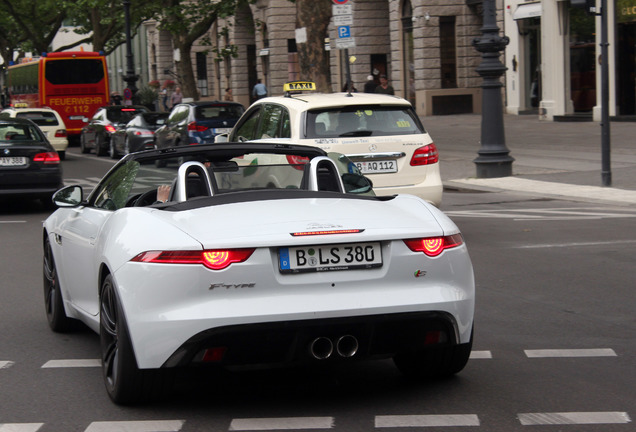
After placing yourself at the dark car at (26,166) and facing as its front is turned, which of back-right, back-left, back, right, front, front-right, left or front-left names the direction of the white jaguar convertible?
back

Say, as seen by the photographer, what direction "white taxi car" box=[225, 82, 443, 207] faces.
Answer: facing away from the viewer and to the left of the viewer

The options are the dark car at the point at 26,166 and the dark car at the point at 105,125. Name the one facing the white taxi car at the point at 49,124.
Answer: the dark car at the point at 26,166

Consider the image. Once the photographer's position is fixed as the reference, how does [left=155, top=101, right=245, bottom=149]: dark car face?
facing away from the viewer and to the left of the viewer

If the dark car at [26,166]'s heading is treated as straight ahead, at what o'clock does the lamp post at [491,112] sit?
The lamp post is roughly at 3 o'clock from the dark car.

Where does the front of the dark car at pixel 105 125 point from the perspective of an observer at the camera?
facing away from the viewer and to the left of the viewer

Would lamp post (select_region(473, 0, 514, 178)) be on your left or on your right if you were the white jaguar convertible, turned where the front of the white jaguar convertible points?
on your right

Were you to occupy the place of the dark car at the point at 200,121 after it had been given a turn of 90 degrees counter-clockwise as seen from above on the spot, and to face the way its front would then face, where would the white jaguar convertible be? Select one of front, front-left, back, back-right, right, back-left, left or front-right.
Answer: front-left

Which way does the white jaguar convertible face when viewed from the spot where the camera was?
facing away from the viewer and to the left of the viewer

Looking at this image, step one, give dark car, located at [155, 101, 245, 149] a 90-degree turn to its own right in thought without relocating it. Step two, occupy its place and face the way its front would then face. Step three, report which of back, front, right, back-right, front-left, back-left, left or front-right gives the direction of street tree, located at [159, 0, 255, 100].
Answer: front-left

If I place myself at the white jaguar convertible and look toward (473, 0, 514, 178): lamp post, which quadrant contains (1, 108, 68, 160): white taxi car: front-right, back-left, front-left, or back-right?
front-left

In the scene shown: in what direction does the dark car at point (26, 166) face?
away from the camera

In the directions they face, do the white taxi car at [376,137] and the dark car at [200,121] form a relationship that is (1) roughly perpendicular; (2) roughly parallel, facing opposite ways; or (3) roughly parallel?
roughly parallel

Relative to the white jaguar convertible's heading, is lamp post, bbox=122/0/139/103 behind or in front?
in front

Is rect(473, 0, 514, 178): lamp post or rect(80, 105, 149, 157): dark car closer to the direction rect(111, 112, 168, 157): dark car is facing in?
the dark car

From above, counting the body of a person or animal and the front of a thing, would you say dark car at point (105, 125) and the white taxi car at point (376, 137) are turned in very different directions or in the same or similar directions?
same or similar directions

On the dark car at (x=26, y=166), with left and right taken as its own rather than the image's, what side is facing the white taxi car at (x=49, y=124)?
front
